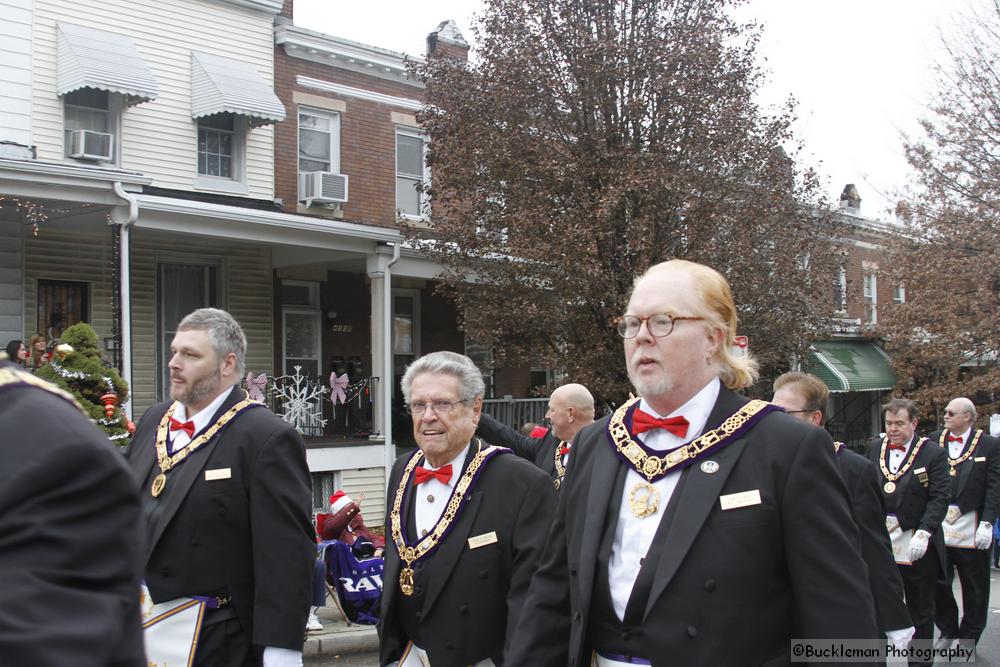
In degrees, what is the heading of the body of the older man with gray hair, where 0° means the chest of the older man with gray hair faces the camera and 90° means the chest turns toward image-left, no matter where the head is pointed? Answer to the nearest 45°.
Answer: approximately 45°

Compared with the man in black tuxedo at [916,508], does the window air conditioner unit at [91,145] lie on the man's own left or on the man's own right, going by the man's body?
on the man's own right

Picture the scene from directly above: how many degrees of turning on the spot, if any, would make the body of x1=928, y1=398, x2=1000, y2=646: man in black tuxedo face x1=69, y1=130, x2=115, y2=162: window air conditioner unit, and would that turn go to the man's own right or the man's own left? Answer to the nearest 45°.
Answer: approximately 45° to the man's own right

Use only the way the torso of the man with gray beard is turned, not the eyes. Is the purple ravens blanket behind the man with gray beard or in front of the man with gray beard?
behind

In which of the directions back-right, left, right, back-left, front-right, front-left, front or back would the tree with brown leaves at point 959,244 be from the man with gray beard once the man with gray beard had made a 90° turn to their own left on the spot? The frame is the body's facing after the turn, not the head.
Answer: left

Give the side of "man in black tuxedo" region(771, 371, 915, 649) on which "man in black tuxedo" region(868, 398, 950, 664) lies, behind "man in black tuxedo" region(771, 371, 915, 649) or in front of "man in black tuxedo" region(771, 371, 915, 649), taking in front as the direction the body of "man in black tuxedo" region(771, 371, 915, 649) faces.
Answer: behind

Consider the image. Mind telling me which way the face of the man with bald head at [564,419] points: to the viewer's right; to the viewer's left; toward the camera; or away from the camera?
to the viewer's left
